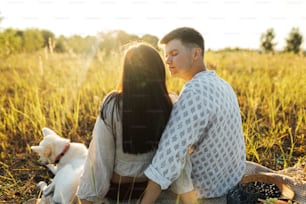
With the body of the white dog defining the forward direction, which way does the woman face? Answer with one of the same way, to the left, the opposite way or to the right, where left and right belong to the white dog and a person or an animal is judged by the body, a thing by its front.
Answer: to the right

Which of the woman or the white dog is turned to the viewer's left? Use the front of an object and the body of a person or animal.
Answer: the white dog

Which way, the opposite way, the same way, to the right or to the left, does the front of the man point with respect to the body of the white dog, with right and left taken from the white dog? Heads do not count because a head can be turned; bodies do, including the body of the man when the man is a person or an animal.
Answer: to the right

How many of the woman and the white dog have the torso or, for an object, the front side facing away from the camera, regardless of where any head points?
1

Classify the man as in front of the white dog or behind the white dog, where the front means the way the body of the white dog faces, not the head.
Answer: behind

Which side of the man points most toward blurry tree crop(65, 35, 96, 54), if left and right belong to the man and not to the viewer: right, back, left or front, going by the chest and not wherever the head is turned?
front

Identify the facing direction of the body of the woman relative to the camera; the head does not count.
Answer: away from the camera

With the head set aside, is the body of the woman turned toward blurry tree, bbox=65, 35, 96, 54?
yes

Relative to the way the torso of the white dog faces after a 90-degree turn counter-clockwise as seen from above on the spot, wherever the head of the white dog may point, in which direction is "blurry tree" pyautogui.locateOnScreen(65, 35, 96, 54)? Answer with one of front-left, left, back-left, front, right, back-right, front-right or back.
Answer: back

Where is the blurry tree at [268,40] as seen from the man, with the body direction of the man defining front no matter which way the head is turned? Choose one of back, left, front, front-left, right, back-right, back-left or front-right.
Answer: front-right

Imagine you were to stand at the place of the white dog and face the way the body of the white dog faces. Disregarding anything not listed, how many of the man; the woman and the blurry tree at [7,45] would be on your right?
1

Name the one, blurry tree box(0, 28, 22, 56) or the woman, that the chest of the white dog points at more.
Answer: the blurry tree

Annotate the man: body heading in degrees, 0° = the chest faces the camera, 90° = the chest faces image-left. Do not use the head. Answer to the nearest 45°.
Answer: approximately 135°

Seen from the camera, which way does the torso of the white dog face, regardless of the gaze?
to the viewer's left
